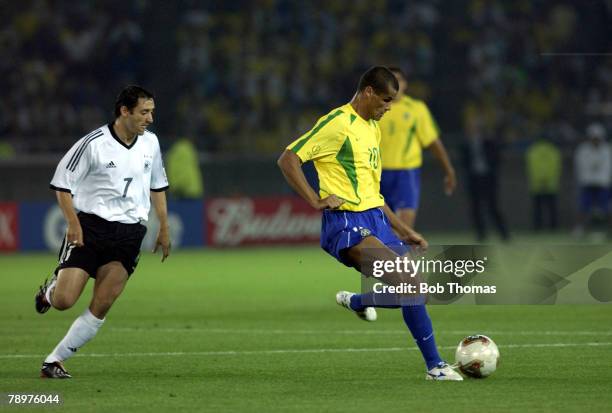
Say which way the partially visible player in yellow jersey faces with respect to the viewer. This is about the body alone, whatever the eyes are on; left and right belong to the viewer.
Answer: facing the viewer and to the left of the viewer

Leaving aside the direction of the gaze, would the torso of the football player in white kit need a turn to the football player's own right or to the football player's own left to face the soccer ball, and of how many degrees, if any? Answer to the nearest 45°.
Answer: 0° — they already face it

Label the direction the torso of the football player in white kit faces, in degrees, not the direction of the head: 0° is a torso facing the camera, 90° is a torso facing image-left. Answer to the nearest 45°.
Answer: approximately 315°

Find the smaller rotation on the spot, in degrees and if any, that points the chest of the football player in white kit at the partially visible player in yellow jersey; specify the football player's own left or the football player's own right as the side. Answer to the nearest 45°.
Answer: approximately 90° to the football player's own left

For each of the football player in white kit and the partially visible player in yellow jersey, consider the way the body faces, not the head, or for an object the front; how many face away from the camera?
0

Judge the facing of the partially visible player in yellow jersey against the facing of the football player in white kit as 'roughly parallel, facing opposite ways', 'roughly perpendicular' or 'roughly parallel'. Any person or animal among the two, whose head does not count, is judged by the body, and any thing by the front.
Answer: roughly perpendicular
